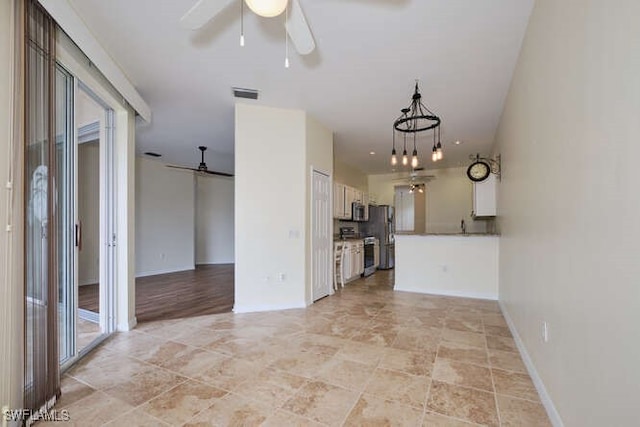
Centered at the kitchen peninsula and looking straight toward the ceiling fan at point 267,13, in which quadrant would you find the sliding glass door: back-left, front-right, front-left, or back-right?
front-right

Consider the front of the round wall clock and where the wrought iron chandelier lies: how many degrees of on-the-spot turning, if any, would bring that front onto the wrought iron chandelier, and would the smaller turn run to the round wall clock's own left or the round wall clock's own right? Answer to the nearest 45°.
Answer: approximately 45° to the round wall clock's own right

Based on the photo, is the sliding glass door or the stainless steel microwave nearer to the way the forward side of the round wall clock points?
the sliding glass door

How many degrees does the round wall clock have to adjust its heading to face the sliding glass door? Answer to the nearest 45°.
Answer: approximately 45° to its right

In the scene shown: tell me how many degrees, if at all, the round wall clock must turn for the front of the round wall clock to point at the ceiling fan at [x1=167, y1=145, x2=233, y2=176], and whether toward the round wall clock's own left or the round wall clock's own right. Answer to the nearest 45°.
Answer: approximately 90° to the round wall clock's own right

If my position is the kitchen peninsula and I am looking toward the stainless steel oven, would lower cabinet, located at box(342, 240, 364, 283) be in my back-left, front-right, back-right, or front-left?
front-left

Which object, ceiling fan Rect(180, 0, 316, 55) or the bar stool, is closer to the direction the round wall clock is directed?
the ceiling fan

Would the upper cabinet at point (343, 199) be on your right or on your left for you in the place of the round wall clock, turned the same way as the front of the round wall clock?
on your right

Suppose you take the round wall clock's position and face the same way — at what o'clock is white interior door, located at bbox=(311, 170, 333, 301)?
The white interior door is roughly at 2 o'clock from the round wall clock.
